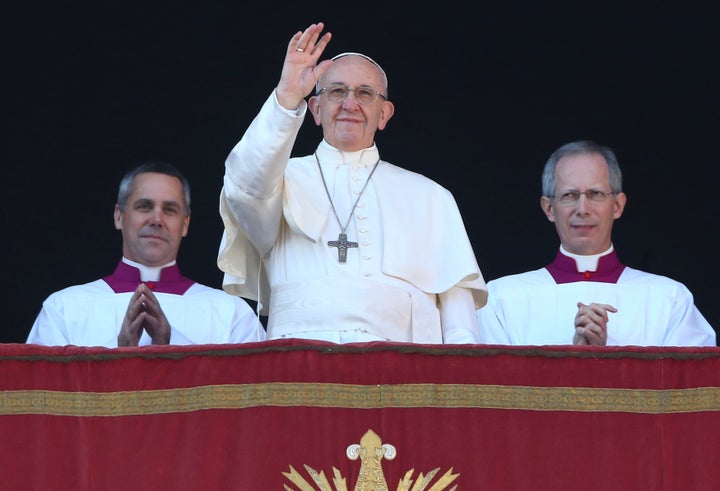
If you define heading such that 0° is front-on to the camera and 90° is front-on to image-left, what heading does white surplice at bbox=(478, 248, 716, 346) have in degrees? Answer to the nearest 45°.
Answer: approximately 0°

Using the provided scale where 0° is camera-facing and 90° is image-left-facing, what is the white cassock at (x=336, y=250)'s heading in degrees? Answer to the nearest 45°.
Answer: approximately 0°

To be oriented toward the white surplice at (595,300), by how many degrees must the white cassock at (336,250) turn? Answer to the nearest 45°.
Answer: approximately 135° to its left

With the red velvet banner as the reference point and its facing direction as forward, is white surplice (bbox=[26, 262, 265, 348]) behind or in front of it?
behind

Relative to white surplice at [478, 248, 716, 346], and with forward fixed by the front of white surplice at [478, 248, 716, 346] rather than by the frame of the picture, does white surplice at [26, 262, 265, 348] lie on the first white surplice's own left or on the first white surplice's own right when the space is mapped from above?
on the first white surplice's own right
